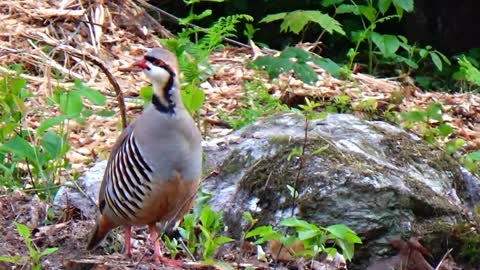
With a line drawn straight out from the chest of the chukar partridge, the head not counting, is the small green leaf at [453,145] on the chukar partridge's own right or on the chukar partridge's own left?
on the chukar partridge's own left

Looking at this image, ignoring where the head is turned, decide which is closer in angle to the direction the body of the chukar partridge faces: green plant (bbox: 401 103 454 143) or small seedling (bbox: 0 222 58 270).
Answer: the green plant

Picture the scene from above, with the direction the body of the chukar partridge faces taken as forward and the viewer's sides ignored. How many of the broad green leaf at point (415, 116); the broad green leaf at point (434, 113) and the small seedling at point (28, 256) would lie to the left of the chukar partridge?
2

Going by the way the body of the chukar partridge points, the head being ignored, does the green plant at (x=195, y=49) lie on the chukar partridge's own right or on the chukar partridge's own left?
on the chukar partridge's own left

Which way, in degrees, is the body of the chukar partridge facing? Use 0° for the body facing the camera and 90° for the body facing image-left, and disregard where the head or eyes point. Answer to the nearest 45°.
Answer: approximately 315°

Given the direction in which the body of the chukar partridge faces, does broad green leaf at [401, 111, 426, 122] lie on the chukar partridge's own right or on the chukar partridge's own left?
on the chukar partridge's own left

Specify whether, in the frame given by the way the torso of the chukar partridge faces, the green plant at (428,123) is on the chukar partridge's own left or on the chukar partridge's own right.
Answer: on the chukar partridge's own left

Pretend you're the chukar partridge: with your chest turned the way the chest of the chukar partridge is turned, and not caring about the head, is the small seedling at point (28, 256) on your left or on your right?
on your right

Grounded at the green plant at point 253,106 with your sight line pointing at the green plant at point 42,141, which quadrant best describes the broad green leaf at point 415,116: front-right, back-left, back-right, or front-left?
back-left

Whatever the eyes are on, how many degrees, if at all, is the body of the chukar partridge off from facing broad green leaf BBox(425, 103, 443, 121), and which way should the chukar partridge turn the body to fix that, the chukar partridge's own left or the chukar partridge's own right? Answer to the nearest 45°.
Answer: approximately 90° to the chukar partridge's own left
